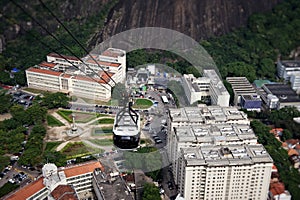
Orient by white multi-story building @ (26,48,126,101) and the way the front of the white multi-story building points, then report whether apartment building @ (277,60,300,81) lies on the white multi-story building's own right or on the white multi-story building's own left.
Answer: on the white multi-story building's own left

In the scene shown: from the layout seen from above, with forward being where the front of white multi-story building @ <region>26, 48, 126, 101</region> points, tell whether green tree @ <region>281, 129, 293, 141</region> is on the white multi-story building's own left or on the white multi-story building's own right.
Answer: on the white multi-story building's own left

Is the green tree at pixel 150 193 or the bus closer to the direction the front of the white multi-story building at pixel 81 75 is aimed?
the green tree

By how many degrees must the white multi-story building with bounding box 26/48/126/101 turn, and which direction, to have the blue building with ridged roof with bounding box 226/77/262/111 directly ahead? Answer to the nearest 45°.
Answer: approximately 90° to its left

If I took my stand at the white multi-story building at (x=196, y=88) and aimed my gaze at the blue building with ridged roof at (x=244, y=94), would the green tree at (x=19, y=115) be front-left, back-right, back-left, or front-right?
back-right

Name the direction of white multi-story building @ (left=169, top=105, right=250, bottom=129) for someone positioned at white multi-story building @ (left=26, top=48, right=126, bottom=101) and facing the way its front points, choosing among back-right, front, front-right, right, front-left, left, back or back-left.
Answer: front-left

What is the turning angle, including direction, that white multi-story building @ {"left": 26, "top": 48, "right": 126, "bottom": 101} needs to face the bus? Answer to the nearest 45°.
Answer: approximately 45° to its left

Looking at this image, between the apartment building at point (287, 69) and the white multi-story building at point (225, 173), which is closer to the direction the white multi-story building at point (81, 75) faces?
the white multi-story building

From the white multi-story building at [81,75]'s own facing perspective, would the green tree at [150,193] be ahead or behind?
ahead

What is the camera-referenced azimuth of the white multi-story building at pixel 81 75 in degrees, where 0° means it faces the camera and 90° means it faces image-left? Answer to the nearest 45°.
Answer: approximately 0°
